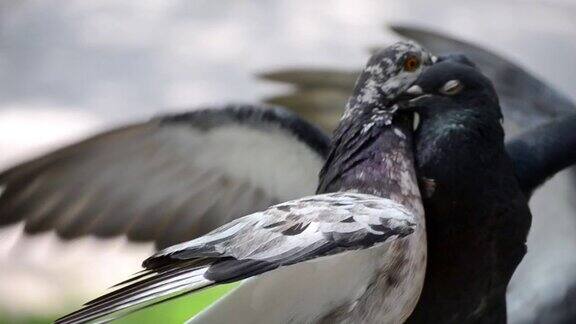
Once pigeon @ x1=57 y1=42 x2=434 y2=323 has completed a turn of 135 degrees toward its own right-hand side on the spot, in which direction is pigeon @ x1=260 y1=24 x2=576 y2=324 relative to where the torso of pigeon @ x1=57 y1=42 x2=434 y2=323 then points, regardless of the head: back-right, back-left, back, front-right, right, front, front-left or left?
back

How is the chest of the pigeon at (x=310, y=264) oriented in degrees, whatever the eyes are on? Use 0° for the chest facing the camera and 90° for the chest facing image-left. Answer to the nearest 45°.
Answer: approximately 270°
